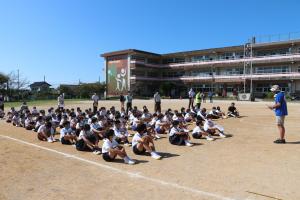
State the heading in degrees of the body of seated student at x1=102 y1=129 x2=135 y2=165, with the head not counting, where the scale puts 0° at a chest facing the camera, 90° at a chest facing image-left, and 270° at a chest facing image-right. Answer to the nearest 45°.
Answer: approximately 270°

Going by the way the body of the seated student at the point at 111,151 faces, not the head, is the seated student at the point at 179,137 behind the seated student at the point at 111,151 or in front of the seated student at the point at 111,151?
in front

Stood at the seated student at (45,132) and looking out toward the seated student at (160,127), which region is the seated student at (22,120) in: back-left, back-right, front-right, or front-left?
back-left

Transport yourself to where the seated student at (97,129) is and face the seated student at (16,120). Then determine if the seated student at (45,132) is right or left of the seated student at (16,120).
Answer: left

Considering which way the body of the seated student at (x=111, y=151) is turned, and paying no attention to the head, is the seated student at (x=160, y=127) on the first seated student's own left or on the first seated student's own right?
on the first seated student's own left

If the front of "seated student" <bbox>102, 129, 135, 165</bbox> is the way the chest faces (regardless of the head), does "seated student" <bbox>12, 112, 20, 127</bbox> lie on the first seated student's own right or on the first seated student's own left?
on the first seated student's own left

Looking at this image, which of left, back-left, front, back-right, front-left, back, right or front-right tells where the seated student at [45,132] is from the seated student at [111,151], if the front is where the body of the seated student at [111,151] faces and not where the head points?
back-left

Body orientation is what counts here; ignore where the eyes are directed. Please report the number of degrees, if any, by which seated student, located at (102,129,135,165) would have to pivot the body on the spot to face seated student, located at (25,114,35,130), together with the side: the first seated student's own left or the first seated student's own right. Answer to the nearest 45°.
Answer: approximately 135° to the first seated student's own left

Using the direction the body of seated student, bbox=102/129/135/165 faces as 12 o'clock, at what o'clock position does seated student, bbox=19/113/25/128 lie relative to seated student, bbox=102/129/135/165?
seated student, bbox=19/113/25/128 is roughly at 8 o'clock from seated student, bbox=102/129/135/165.

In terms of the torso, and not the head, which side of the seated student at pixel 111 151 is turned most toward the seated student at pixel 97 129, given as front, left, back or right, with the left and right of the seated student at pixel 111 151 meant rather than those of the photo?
left

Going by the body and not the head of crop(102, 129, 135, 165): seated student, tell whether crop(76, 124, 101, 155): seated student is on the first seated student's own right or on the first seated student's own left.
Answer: on the first seated student's own left

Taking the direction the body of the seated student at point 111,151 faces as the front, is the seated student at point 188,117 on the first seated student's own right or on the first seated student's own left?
on the first seated student's own left
